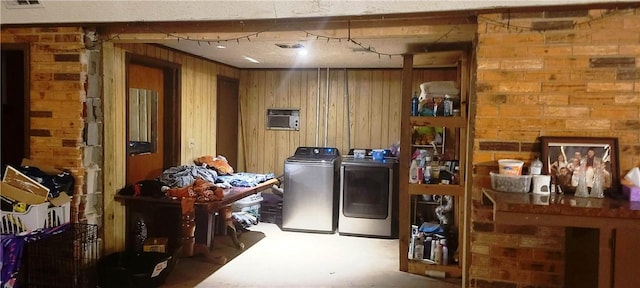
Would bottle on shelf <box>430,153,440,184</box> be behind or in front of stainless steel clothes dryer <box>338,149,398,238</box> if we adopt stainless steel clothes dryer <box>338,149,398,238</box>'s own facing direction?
in front

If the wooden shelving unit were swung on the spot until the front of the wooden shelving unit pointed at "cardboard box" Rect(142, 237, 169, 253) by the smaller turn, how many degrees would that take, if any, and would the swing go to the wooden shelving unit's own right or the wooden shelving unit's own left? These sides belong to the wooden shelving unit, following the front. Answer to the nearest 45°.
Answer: approximately 90° to the wooden shelving unit's own right

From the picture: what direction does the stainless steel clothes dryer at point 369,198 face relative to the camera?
toward the camera

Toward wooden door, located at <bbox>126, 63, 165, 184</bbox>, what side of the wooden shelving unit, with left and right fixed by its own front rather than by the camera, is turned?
right

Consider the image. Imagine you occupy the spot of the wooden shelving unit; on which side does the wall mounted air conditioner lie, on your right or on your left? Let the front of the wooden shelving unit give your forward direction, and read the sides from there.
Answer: on your right

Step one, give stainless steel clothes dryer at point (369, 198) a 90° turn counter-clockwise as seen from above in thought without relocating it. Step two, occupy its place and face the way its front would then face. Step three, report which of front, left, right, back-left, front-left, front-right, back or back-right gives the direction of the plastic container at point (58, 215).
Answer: back-right

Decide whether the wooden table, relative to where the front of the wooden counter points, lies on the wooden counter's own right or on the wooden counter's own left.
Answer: on the wooden counter's own right

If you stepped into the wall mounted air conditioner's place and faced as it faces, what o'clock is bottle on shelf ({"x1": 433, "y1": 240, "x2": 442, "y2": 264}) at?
The bottle on shelf is roughly at 11 o'clock from the wall mounted air conditioner.

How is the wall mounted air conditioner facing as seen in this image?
toward the camera

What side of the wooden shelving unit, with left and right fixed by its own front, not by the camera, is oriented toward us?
front

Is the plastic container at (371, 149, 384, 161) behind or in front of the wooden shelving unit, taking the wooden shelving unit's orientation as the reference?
behind

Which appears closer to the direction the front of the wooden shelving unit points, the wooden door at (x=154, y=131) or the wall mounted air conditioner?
the wooden door
